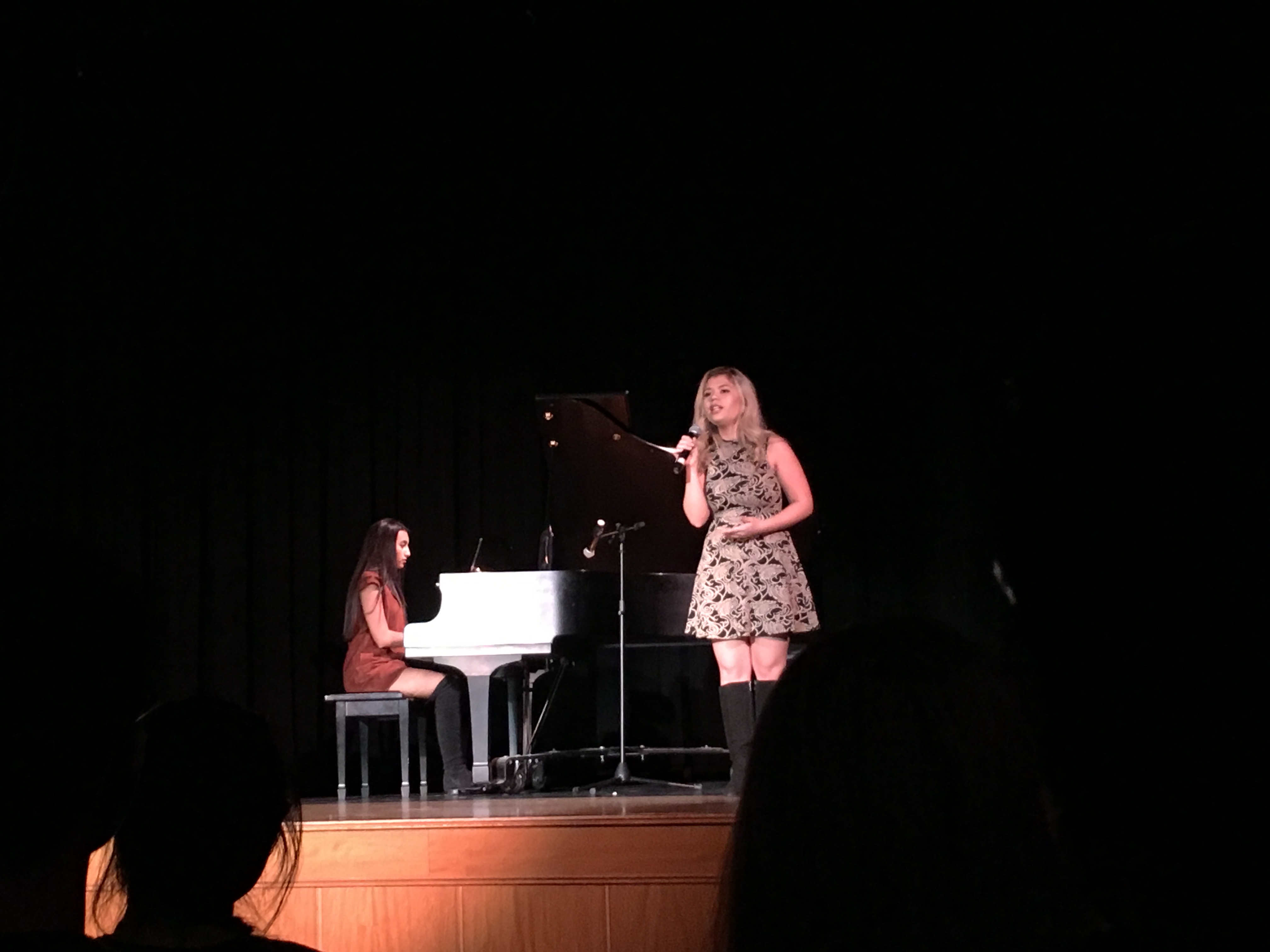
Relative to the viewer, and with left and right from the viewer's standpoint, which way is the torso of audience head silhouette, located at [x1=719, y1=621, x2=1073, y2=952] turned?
facing away from the viewer

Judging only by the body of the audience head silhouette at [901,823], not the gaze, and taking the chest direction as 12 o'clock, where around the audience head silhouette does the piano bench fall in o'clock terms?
The piano bench is roughly at 11 o'clock from the audience head silhouette.

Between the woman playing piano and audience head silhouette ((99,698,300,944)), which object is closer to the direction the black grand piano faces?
the woman playing piano

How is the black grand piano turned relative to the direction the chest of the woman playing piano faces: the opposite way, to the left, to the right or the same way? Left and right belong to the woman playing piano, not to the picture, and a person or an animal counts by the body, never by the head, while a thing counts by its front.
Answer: the opposite way

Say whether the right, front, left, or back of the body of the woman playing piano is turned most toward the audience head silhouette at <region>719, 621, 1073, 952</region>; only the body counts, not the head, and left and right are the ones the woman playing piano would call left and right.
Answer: right

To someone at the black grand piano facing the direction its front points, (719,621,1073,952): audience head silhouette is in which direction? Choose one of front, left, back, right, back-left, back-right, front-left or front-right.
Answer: left

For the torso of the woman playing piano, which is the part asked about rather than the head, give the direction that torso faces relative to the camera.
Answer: to the viewer's right

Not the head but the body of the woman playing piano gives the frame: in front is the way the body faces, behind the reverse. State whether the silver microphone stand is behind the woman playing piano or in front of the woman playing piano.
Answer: in front

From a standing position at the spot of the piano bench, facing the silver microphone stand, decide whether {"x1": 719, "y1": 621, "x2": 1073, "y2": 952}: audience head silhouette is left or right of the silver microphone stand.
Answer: right

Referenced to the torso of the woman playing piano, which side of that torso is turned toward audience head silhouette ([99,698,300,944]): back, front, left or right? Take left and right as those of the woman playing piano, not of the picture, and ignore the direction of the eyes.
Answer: right

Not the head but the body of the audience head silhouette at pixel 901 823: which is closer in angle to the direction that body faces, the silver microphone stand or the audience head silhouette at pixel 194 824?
the silver microphone stand

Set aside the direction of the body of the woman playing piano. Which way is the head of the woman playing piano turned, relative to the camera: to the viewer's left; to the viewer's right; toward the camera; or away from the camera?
to the viewer's right

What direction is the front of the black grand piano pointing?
to the viewer's left
